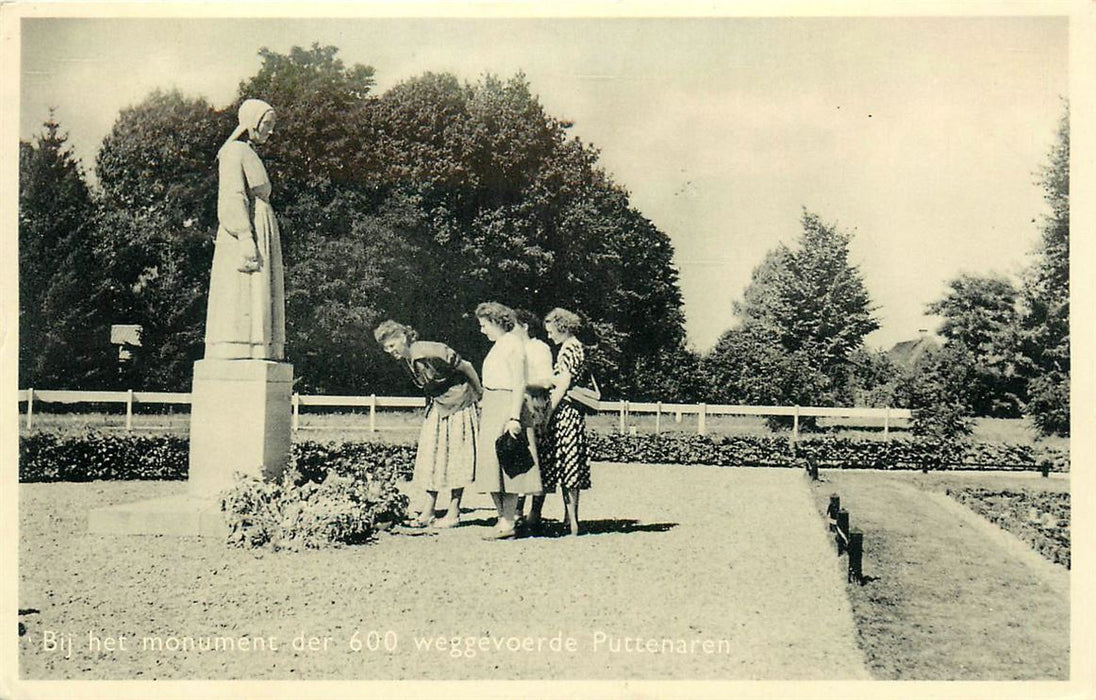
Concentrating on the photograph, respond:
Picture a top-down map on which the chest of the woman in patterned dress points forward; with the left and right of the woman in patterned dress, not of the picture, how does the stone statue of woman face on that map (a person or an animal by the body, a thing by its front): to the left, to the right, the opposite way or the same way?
the opposite way

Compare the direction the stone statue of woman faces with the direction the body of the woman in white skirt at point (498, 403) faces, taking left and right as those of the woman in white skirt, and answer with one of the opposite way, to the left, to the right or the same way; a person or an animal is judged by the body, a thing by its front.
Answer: the opposite way

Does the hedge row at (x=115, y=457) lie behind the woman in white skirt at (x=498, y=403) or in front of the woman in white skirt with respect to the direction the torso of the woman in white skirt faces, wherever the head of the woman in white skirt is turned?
in front

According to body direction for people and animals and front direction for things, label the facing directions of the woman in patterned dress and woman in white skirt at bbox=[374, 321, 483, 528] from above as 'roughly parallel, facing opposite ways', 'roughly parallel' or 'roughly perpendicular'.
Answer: roughly parallel

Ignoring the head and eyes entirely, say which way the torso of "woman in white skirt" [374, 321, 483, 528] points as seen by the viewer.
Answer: to the viewer's left

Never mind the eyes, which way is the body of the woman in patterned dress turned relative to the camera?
to the viewer's left

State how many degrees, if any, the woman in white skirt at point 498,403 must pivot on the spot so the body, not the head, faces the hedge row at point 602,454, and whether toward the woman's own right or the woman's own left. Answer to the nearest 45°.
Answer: approximately 90° to the woman's own right

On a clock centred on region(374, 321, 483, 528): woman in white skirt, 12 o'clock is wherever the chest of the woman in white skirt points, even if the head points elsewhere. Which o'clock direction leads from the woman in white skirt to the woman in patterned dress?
The woman in patterned dress is roughly at 7 o'clock from the woman in white skirt.

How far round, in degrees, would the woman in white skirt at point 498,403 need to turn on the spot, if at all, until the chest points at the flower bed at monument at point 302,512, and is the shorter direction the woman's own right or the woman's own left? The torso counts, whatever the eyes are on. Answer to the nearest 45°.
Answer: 0° — they already face it

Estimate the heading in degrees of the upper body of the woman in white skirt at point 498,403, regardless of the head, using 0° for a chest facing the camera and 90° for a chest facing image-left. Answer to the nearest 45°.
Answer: approximately 90°

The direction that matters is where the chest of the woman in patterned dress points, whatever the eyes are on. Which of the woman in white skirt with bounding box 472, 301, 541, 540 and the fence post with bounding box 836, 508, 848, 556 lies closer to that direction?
the woman in white skirt

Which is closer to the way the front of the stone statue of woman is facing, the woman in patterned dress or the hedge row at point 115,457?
the woman in patterned dress

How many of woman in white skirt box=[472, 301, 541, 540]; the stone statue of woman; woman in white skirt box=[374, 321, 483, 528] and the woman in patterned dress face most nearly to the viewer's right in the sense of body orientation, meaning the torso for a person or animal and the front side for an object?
1

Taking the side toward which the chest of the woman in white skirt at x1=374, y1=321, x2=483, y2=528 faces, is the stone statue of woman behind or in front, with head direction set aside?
in front

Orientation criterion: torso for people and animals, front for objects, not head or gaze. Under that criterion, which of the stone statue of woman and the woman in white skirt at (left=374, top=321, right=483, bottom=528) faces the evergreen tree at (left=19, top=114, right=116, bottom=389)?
the woman in white skirt

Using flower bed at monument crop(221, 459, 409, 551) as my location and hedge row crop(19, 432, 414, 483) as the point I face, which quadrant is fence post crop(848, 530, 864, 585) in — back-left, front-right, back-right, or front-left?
back-right

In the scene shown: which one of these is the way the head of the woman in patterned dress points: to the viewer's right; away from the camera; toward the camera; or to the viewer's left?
to the viewer's left

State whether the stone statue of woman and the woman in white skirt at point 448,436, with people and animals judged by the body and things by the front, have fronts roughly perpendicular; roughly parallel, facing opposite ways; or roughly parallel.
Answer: roughly parallel, facing opposite ways

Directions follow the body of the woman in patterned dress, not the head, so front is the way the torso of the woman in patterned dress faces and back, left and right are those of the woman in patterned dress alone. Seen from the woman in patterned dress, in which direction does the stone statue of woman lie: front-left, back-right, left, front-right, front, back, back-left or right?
front

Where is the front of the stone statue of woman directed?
to the viewer's right

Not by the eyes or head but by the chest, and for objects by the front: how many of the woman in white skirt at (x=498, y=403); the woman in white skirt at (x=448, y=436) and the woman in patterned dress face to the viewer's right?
0

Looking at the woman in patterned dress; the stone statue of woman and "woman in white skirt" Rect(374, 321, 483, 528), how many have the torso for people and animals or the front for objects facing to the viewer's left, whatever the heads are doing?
2

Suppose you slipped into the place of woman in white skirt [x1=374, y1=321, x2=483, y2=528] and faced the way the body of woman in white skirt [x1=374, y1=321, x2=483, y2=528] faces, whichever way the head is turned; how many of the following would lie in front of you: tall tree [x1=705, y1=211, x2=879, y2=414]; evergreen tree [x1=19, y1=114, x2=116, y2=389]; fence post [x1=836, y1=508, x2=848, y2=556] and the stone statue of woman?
2
